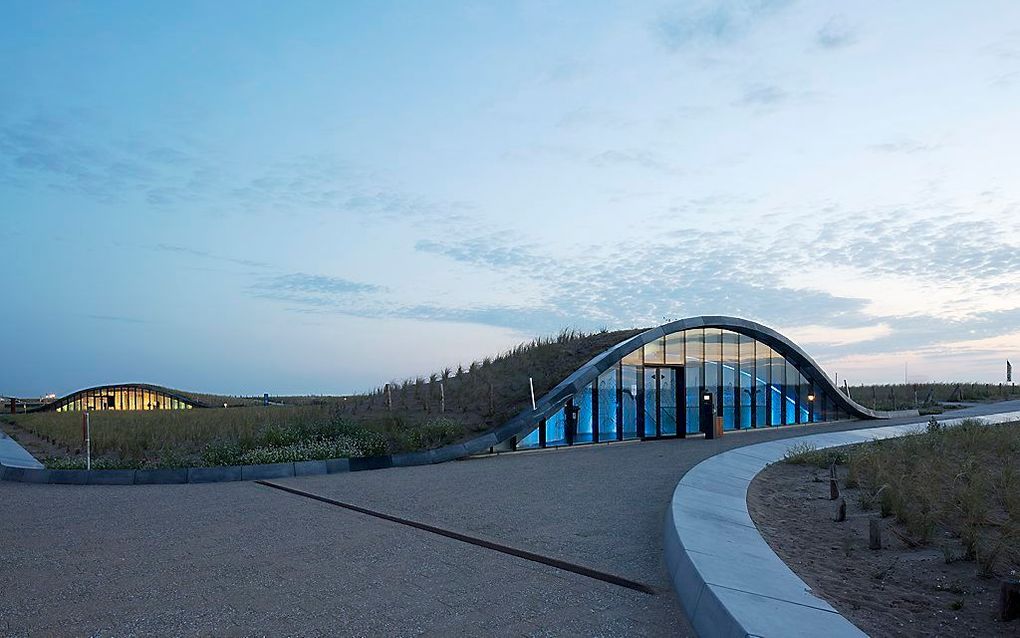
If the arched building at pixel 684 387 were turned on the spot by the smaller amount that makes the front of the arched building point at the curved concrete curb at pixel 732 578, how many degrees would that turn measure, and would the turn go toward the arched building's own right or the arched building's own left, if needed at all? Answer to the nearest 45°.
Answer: approximately 45° to the arched building's own right

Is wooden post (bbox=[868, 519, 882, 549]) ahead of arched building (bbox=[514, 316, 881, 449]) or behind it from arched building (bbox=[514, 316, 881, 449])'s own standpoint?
ahead

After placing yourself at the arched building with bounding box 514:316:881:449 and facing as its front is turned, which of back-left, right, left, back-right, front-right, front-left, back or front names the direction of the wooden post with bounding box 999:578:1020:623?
front-right

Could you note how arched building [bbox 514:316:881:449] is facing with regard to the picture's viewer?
facing the viewer and to the right of the viewer
